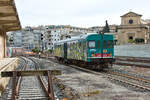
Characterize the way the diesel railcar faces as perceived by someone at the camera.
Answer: facing the viewer and to the right of the viewer
